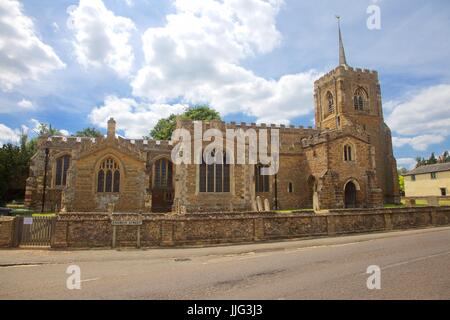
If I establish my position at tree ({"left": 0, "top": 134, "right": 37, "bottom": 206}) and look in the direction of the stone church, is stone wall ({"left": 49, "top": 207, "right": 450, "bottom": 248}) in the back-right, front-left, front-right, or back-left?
front-right

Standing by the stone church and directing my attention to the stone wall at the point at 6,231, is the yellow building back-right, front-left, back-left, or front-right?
back-left

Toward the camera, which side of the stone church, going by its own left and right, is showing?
front

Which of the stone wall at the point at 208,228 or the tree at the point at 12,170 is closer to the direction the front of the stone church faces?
the stone wall

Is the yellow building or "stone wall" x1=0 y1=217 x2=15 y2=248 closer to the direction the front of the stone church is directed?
the stone wall

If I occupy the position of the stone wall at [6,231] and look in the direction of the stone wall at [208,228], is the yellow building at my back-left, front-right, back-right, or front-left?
front-left

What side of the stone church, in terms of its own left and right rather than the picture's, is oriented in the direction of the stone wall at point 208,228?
front

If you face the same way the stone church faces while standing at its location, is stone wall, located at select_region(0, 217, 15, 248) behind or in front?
in front

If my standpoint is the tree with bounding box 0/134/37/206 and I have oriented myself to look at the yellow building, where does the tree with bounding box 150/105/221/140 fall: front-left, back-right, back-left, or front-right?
front-left

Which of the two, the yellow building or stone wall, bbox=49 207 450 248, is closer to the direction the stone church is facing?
the stone wall

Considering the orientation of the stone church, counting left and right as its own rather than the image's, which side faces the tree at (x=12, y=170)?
right

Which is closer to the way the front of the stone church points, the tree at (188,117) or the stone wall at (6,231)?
the stone wall

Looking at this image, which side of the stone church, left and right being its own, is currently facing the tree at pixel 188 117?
back

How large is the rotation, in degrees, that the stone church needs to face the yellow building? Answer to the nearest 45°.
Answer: approximately 135° to its left
